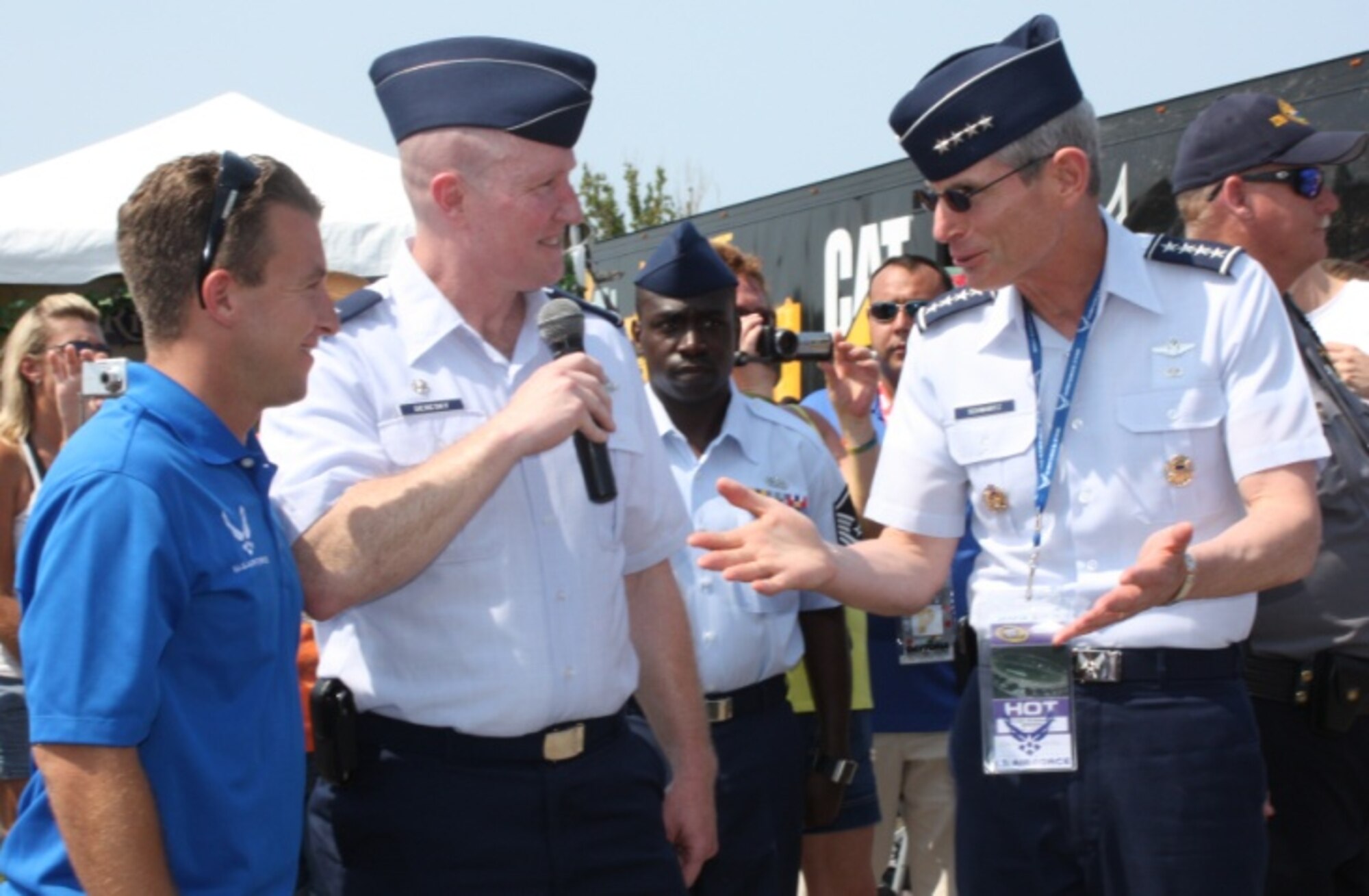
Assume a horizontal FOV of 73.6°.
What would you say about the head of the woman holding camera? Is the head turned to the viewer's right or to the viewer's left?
to the viewer's right

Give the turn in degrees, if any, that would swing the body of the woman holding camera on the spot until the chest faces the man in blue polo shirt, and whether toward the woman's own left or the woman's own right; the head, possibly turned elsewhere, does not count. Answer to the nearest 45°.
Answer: approximately 90° to the woman's own right

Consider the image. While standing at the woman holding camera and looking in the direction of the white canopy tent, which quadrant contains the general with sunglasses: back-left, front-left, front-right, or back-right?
back-right

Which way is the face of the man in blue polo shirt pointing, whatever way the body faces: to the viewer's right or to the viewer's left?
to the viewer's right

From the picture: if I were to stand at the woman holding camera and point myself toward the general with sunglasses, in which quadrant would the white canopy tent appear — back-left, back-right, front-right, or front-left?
back-left

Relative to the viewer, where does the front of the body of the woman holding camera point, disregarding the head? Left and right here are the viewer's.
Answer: facing to the right of the viewer
